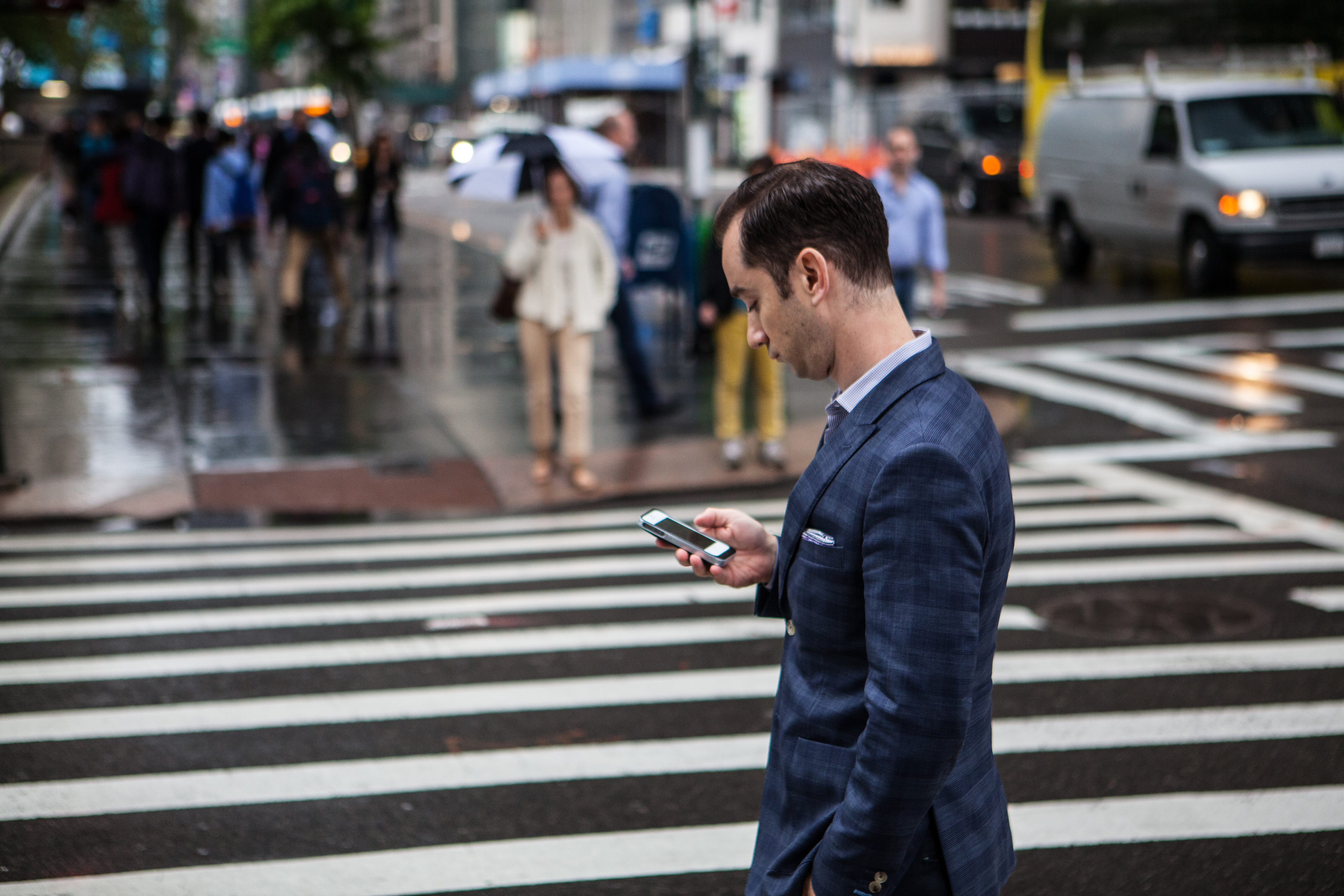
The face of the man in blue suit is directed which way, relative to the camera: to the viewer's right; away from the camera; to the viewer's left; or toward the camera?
to the viewer's left

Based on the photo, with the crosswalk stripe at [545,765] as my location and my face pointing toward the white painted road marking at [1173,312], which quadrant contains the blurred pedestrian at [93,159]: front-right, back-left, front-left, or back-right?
front-left

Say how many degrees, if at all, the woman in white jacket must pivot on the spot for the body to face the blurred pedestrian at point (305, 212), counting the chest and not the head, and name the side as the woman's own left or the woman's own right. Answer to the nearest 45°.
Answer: approximately 180°

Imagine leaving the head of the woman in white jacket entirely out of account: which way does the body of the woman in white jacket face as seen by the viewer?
toward the camera

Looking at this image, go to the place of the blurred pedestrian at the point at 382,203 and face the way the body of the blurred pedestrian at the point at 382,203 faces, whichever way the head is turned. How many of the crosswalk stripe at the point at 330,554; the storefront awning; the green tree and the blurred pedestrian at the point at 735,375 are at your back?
2

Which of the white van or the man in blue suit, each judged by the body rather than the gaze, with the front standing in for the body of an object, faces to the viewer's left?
the man in blue suit

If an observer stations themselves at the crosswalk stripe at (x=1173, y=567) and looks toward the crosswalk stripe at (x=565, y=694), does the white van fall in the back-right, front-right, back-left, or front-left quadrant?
back-right

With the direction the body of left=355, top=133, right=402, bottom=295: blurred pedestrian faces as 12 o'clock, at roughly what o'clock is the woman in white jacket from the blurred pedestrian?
The woman in white jacket is roughly at 12 o'clock from the blurred pedestrian.

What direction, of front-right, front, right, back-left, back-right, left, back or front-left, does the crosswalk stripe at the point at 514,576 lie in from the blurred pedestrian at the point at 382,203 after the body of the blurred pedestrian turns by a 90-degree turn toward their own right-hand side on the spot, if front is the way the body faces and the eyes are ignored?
left

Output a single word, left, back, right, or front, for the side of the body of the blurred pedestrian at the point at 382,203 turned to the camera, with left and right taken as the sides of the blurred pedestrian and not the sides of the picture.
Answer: front
